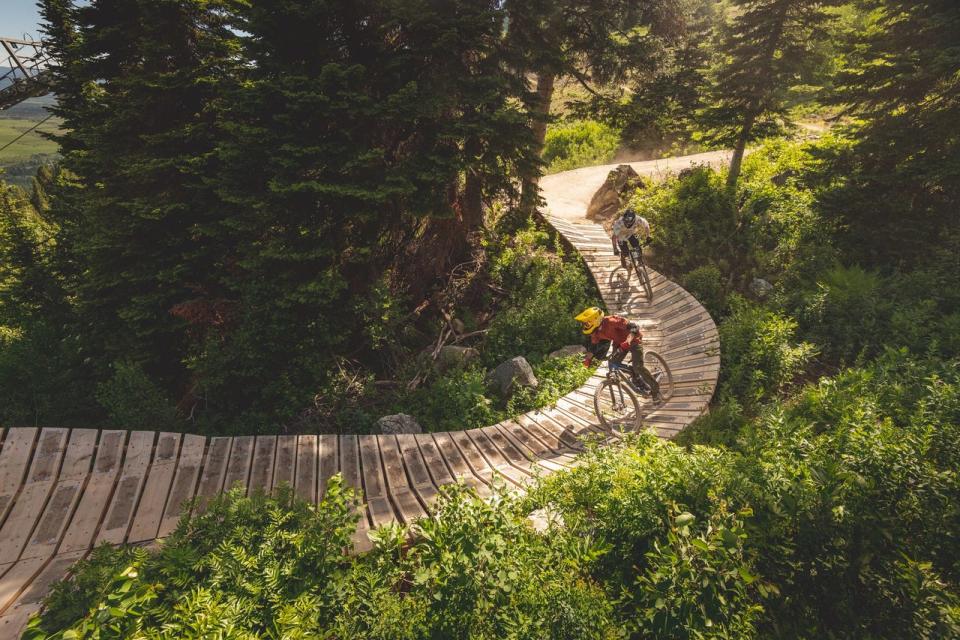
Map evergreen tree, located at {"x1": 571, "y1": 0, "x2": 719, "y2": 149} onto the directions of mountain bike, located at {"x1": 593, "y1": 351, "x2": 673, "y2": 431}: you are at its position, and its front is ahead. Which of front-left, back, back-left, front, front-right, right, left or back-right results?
back-right

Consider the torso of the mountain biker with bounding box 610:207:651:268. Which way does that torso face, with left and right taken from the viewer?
facing the viewer

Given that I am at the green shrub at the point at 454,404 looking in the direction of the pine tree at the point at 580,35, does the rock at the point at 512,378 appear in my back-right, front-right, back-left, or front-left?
front-right

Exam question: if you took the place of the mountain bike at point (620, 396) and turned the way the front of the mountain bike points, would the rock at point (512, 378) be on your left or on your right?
on your right

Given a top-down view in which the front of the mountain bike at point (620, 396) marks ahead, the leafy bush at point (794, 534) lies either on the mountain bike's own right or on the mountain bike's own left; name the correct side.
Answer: on the mountain bike's own left

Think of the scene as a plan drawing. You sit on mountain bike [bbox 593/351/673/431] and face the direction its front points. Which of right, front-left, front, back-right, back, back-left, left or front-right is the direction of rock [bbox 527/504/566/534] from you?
front-left

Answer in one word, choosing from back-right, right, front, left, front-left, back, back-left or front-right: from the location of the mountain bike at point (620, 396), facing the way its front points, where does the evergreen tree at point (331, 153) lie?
front-right

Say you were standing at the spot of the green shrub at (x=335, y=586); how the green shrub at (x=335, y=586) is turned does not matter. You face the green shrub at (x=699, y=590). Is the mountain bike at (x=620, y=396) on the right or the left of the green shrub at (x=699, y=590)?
left

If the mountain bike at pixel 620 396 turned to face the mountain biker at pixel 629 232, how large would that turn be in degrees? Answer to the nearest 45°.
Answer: approximately 135° to its right

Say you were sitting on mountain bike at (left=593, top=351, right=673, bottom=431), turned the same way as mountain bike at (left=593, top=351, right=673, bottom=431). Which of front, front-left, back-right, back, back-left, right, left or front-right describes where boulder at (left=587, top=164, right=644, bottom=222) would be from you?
back-right

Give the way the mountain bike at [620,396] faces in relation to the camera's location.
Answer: facing the viewer and to the left of the viewer

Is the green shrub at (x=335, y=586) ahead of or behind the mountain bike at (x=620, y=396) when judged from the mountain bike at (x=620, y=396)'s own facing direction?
ahead

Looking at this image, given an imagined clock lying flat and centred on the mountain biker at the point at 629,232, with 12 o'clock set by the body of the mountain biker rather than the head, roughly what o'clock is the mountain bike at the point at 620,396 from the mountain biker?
The mountain bike is roughly at 12 o'clock from the mountain biker.

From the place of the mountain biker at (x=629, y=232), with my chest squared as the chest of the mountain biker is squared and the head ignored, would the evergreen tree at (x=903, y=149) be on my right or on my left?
on my left

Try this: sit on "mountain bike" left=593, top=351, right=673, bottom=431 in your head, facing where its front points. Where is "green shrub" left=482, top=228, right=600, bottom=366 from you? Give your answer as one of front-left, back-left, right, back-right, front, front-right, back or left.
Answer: right

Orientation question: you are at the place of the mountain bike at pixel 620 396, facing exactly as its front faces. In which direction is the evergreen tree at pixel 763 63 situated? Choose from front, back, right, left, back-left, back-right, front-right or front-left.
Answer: back-right

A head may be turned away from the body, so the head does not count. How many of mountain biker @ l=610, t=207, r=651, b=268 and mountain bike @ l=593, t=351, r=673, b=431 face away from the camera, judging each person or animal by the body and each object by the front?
0

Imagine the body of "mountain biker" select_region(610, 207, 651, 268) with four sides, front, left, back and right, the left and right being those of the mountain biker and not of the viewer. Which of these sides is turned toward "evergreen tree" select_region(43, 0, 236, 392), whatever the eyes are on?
right

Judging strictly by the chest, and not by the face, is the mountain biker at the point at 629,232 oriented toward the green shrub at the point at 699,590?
yes

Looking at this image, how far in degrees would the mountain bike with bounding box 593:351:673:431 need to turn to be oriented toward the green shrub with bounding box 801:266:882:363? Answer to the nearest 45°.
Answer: approximately 180°

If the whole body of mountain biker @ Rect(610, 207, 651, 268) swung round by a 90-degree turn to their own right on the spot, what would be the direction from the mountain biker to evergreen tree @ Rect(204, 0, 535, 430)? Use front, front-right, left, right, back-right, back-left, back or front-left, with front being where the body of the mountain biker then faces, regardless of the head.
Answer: front-left

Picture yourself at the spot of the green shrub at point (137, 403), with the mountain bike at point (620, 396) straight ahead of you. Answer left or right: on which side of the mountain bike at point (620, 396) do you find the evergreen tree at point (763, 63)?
left
